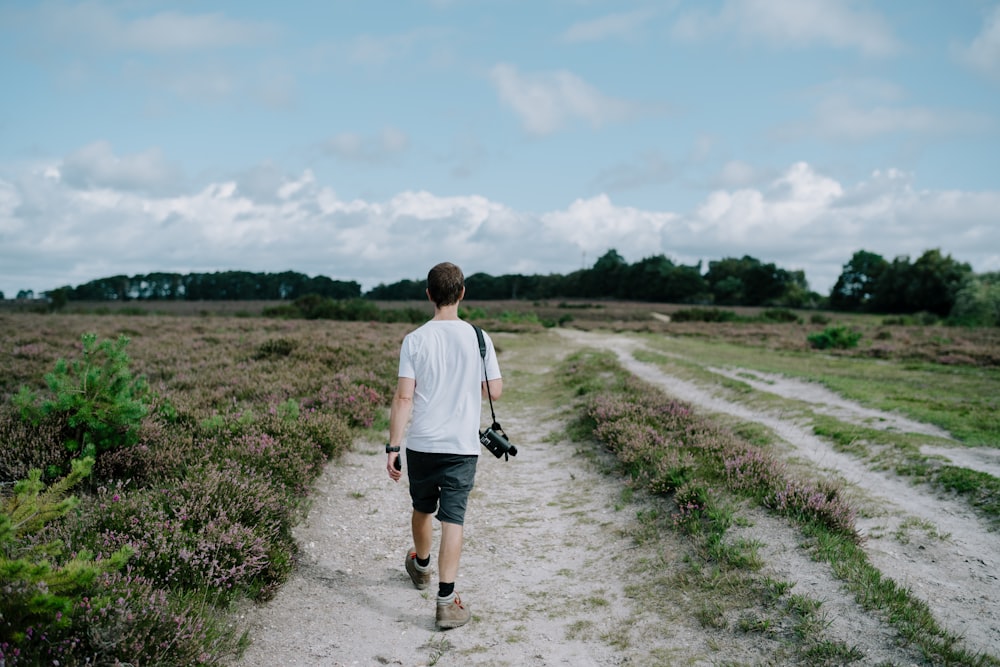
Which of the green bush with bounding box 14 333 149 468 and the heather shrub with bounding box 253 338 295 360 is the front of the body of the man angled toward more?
the heather shrub

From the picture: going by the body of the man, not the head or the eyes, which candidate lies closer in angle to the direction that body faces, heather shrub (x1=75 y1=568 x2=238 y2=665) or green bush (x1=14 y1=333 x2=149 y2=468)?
the green bush

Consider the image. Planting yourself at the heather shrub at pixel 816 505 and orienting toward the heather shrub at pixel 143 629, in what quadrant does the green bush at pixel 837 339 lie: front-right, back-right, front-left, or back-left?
back-right

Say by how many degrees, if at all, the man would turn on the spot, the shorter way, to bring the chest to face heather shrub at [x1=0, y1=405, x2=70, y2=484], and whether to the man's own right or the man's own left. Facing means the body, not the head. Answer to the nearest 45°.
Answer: approximately 45° to the man's own left

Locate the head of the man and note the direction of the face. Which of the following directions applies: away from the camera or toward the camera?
away from the camera

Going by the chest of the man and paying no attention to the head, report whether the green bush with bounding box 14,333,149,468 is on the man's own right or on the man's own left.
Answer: on the man's own left

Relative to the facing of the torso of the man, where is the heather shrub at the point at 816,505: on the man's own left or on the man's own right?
on the man's own right

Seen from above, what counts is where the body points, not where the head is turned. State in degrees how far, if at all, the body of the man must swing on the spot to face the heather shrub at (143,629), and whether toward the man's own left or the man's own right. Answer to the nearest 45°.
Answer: approximately 135° to the man's own left

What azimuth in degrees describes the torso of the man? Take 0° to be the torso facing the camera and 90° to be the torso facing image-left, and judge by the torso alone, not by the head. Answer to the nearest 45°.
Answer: approximately 180°
